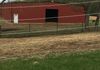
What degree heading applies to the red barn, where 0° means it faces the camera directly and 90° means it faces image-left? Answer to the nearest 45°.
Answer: approximately 0°
